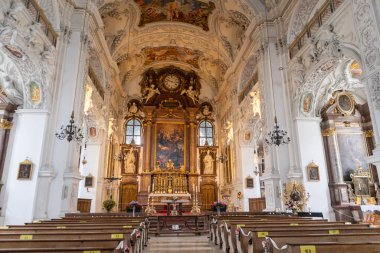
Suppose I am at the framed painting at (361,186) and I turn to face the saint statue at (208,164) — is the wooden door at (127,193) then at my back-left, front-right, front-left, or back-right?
front-left

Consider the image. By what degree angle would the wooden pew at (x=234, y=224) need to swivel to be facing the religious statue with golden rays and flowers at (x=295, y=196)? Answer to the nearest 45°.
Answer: approximately 45° to its right

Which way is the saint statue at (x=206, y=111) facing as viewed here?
toward the camera

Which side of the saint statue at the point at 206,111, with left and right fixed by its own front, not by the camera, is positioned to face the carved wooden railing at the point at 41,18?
front

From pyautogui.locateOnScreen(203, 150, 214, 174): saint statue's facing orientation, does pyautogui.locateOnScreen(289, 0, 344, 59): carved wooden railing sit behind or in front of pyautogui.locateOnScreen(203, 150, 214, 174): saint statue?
in front

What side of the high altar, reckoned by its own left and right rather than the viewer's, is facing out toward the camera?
front

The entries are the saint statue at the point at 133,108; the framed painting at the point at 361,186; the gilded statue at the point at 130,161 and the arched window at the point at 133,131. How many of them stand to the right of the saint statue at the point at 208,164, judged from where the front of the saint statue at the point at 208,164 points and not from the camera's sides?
3

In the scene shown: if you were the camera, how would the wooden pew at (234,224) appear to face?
facing away from the viewer

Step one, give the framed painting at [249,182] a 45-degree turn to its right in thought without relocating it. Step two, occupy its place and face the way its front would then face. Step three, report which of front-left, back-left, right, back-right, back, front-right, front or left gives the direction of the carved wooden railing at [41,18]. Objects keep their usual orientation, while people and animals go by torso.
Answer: front

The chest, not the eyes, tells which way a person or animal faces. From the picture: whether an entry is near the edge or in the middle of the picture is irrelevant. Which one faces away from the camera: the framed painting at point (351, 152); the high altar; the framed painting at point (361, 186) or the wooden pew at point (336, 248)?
the wooden pew

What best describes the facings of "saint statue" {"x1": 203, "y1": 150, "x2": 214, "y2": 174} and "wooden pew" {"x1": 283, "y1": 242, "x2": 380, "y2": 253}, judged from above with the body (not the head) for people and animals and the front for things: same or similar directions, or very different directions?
very different directions

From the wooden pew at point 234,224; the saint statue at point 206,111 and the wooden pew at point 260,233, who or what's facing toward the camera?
the saint statue

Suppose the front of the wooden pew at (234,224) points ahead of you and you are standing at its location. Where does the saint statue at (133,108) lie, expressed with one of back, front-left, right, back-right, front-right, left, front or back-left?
front-left

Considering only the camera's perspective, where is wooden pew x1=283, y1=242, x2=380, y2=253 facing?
facing away from the viewer

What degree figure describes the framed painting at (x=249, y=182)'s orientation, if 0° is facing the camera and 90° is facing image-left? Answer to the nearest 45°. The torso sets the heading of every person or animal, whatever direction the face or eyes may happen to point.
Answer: approximately 0°

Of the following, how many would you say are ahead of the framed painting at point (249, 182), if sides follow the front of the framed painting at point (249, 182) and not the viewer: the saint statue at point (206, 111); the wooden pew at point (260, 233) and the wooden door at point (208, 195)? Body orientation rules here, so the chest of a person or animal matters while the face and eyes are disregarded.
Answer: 1

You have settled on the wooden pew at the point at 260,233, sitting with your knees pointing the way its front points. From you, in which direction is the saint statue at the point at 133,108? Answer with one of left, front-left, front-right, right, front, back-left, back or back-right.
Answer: front-left

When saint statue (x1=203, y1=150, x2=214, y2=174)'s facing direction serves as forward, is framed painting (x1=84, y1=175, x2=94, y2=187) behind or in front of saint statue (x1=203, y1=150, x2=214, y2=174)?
in front

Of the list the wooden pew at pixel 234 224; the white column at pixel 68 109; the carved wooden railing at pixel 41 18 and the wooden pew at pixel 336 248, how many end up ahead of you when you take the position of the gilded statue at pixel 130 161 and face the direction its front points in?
4
